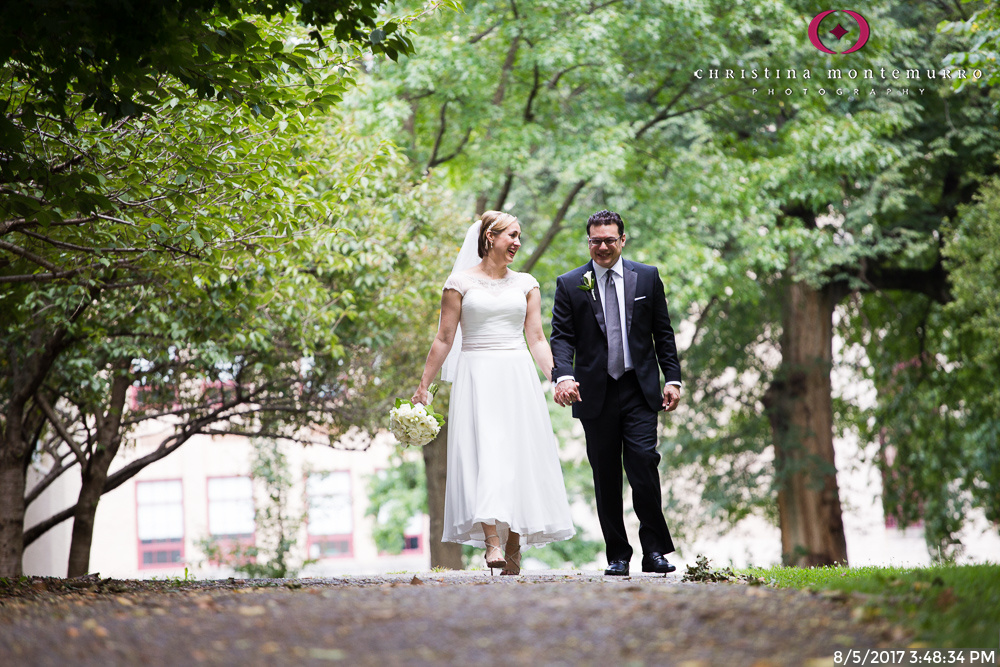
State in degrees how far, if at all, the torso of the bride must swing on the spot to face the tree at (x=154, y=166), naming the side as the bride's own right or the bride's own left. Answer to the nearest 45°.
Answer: approximately 90° to the bride's own right

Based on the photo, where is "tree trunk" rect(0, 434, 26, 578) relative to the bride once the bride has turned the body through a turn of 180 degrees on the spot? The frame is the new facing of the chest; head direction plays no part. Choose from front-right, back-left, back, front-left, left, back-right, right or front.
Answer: front-left

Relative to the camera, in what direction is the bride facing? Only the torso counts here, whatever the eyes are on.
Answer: toward the camera

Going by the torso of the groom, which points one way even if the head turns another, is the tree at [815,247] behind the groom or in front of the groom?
behind

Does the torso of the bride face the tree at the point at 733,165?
no

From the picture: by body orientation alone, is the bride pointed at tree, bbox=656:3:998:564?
no

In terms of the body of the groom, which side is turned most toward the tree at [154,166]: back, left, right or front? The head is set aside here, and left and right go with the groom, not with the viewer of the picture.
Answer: right

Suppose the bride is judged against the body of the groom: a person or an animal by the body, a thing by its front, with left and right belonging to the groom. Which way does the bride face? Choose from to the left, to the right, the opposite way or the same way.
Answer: the same way

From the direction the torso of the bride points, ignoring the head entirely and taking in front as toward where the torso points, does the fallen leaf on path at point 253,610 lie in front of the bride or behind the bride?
in front

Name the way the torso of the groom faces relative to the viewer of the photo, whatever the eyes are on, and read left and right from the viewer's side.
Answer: facing the viewer

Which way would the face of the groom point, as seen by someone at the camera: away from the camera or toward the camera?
toward the camera

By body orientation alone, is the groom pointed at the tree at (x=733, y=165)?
no

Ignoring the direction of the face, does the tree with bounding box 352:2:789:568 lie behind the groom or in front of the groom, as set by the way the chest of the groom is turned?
behind

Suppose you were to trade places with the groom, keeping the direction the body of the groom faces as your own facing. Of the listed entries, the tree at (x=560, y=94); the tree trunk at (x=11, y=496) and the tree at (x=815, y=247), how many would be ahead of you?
0

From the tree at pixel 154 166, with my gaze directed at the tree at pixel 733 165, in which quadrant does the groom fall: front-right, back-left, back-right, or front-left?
front-right

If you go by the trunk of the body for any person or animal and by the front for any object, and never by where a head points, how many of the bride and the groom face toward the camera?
2
